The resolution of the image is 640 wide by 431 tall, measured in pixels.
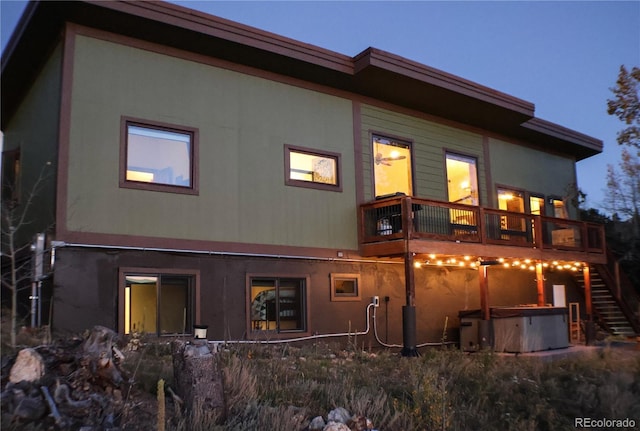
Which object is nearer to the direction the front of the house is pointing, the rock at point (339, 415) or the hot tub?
the rock

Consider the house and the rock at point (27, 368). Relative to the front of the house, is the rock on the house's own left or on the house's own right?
on the house's own right

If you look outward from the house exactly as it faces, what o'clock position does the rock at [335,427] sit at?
The rock is roughly at 1 o'clock from the house.

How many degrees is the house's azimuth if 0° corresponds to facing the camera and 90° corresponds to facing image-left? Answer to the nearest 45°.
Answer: approximately 315°

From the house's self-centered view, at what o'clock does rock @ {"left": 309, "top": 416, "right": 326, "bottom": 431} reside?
The rock is roughly at 1 o'clock from the house.

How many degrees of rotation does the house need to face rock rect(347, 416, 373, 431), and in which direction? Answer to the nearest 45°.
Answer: approximately 45° to its right
